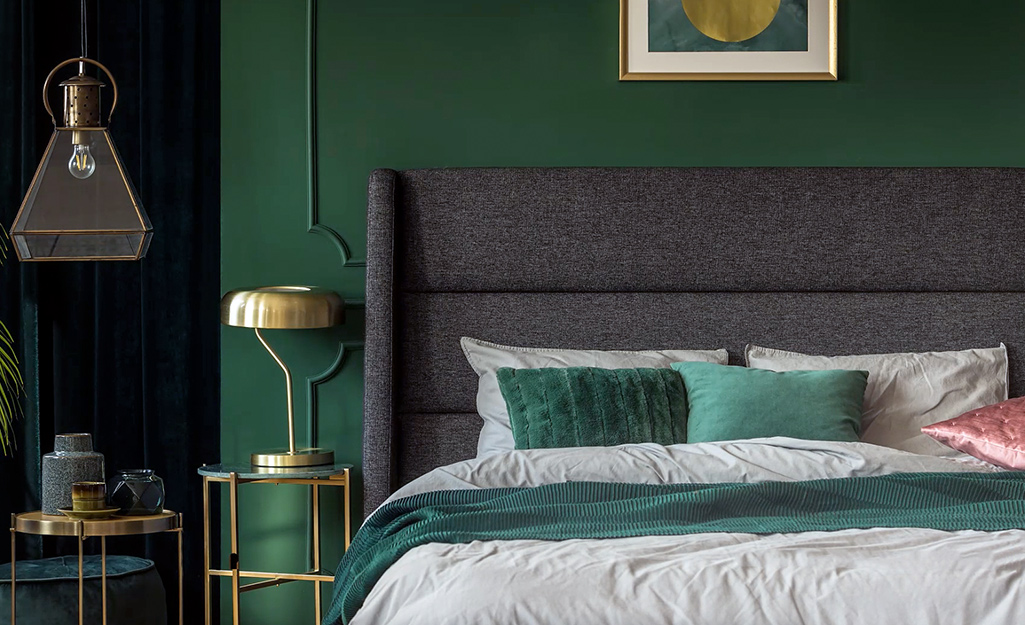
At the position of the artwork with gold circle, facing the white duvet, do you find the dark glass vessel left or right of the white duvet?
right

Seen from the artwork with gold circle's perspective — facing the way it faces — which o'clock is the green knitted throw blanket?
The green knitted throw blanket is roughly at 12 o'clock from the artwork with gold circle.

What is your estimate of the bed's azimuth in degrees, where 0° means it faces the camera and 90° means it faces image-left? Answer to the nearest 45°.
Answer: approximately 0°

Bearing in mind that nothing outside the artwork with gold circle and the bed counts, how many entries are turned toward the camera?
2

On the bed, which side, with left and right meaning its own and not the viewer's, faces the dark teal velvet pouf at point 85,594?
right

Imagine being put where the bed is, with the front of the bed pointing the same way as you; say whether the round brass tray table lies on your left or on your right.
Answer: on your right

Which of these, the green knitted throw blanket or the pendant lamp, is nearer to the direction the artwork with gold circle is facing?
the green knitted throw blanket

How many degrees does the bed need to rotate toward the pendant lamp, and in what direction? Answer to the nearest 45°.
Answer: approximately 45° to its right

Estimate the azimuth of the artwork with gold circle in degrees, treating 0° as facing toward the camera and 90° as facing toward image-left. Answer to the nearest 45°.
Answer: approximately 0°

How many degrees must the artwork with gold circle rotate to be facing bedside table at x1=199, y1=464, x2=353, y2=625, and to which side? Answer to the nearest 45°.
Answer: approximately 45° to its right
